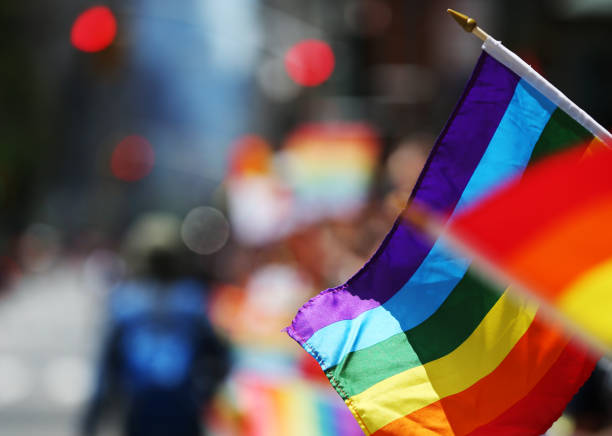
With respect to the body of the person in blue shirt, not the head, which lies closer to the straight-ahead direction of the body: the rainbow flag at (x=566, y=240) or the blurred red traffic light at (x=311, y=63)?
the blurred red traffic light

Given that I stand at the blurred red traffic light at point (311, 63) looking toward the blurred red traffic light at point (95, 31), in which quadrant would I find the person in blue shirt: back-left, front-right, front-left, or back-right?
front-left

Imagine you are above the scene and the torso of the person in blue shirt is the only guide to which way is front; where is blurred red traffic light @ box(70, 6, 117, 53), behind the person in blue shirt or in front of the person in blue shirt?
in front

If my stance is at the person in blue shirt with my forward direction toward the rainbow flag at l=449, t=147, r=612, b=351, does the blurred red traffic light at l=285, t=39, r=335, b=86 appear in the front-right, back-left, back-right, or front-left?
back-left

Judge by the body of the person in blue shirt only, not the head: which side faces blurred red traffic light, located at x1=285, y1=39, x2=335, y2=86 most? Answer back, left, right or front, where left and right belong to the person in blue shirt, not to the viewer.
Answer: front

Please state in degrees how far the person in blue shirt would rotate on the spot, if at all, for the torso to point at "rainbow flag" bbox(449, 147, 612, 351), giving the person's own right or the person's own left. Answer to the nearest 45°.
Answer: approximately 135° to the person's own right

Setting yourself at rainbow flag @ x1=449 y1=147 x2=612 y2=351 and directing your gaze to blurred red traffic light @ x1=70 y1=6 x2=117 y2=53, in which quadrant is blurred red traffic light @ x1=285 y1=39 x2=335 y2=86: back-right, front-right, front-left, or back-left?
front-right

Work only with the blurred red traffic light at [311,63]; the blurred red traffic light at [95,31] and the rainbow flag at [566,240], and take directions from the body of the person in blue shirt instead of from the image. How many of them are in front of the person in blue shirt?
2

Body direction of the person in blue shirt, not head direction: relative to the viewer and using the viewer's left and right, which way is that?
facing away from the viewer

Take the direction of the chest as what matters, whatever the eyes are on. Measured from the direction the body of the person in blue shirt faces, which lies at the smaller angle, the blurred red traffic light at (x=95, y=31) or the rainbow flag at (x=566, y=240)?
the blurred red traffic light
